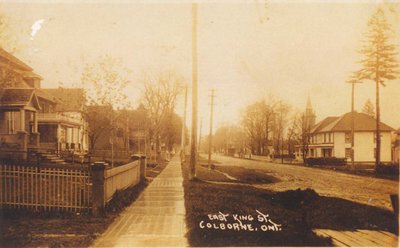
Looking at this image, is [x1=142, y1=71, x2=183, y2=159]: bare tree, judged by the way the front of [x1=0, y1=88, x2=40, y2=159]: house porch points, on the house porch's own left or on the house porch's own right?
on the house porch's own left

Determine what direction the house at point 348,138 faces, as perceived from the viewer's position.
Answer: facing the viewer and to the left of the viewer

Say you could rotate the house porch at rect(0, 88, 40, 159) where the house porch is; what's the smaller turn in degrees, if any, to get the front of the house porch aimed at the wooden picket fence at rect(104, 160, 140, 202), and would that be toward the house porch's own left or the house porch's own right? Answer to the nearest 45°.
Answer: approximately 45° to the house porch's own right

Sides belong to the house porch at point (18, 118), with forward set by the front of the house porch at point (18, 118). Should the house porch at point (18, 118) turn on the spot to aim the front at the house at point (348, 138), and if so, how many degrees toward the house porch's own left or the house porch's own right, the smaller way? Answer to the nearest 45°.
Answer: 0° — it already faces it

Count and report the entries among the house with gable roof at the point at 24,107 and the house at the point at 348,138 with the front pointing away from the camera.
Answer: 0

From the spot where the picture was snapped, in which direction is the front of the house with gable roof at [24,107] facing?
facing the viewer and to the right of the viewer

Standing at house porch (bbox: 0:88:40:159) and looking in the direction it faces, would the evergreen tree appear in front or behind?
in front

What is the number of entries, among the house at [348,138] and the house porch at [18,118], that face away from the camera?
0
